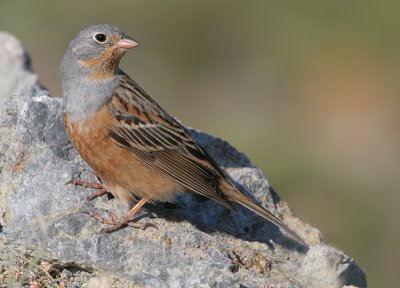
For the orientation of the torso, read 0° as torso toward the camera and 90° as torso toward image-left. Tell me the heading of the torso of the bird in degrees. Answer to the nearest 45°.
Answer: approximately 90°
